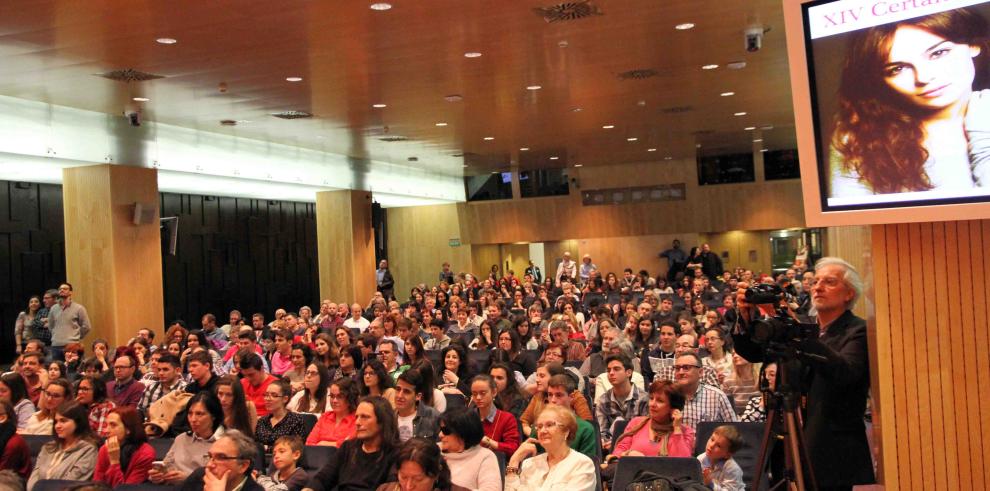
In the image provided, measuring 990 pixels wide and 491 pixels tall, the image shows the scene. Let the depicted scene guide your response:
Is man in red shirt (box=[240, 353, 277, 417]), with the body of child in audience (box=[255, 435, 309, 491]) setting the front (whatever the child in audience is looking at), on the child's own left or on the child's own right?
on the child's own right

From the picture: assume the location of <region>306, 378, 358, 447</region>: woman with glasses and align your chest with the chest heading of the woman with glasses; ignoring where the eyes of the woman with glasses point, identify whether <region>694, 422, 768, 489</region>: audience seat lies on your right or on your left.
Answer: on your left

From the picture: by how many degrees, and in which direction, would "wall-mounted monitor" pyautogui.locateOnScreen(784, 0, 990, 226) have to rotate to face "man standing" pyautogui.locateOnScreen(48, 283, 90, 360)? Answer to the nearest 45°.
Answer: approximately 90° to its right

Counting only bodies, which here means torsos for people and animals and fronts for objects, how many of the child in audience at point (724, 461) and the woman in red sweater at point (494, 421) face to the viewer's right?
0

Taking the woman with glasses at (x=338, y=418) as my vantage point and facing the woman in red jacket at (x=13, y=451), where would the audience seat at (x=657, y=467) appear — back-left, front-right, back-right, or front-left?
back-left

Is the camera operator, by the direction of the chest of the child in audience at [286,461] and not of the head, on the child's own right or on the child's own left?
on the child's own left

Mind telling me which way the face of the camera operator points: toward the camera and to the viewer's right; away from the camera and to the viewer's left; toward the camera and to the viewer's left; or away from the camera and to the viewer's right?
toward the camera and to the viewer's left

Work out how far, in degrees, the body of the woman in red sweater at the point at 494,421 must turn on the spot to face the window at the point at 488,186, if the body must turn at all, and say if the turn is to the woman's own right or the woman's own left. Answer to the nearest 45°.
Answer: approximately 135° to the woman's own right

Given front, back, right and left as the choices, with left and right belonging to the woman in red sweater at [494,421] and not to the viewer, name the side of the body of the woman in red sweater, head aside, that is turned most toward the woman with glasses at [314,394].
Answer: right
